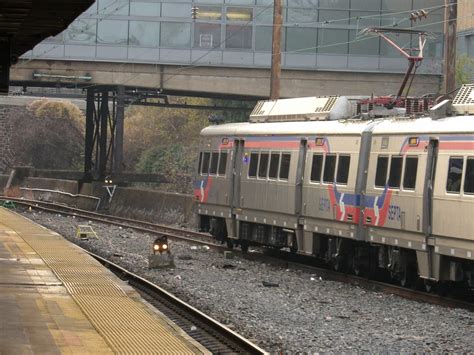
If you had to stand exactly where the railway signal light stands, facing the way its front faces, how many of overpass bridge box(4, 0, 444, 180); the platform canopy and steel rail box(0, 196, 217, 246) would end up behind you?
2

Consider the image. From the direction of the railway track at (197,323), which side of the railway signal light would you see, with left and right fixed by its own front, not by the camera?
front

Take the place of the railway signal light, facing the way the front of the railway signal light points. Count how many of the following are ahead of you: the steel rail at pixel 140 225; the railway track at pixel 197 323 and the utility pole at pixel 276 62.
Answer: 1

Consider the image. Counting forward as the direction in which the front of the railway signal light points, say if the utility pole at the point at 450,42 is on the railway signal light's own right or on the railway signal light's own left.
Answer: on the railway signal light's own left

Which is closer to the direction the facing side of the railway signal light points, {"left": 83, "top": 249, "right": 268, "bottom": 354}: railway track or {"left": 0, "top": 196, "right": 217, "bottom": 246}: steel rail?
the railway track

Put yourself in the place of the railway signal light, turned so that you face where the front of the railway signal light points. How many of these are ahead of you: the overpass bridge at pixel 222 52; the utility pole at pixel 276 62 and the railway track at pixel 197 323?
1

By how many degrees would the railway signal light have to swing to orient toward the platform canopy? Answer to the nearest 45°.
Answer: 0° — it already faces it

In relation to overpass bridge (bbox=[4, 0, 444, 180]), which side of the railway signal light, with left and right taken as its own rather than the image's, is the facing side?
back

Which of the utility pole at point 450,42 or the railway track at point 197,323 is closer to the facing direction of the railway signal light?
the railway track

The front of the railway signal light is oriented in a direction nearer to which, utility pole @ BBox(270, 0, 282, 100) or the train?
the train

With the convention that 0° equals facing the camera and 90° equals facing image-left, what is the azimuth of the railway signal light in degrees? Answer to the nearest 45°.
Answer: approximately 0°

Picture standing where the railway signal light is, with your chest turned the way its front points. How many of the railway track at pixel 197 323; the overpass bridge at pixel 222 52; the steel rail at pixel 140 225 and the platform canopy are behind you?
2

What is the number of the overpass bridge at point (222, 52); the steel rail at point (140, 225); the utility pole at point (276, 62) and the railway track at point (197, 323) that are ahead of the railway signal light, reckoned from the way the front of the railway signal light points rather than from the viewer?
1

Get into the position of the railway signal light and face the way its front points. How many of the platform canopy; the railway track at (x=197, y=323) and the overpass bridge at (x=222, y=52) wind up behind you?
1
